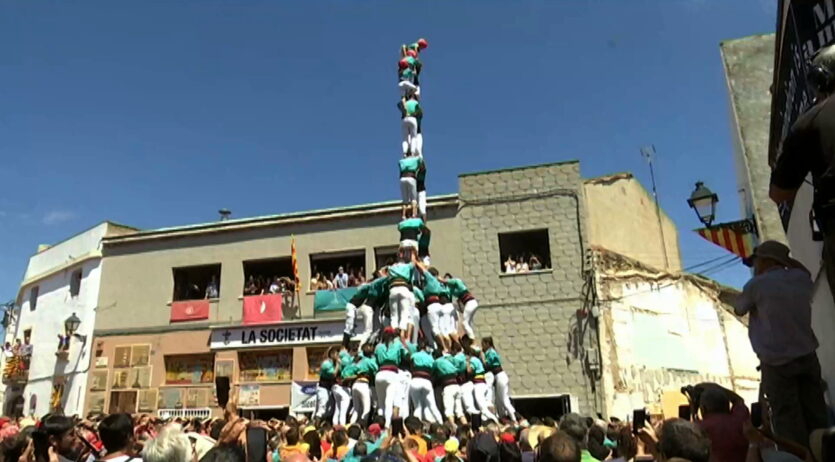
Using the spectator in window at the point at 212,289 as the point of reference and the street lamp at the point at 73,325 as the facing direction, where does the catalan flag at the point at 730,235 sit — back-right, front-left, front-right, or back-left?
back-left

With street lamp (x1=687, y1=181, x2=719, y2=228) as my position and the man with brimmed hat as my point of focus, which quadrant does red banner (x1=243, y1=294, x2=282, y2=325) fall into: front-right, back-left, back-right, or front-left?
back-right

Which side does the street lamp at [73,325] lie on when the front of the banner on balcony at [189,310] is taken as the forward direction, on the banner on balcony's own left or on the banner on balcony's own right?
on the banner on balcony's own right

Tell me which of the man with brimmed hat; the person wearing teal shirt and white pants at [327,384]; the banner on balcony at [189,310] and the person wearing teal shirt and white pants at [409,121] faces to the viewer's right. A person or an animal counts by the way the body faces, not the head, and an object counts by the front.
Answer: the person wearing teal shirt and white pants at [327,384]

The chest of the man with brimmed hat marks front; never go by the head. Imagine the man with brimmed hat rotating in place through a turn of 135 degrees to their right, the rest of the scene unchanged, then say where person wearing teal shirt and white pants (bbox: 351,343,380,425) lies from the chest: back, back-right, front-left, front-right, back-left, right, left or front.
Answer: back-left

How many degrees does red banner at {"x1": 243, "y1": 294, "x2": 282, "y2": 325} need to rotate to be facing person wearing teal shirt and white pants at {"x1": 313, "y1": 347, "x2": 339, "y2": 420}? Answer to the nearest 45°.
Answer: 0° — it already faces them

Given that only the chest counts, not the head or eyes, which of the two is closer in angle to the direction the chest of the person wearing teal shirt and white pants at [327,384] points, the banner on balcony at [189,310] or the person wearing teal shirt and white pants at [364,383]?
the person wearing teal shirt and white pants at [364,383]

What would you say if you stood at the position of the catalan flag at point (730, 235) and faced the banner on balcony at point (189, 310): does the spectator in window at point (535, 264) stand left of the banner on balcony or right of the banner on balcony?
right

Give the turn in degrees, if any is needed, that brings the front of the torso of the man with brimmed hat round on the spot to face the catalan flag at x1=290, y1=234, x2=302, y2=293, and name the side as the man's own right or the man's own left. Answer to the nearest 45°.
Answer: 0° — they already face it

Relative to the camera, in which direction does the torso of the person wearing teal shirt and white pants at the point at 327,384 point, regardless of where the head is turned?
to the viewer's right

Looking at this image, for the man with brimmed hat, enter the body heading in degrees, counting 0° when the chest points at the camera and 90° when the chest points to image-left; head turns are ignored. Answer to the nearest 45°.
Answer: approximately 135°

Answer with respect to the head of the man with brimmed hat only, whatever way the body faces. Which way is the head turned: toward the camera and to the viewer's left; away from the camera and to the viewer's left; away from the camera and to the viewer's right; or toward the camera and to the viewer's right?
away from the camera and to the viewer's left

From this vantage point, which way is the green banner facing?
toward the camera

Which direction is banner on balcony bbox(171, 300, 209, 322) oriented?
toward the camera
